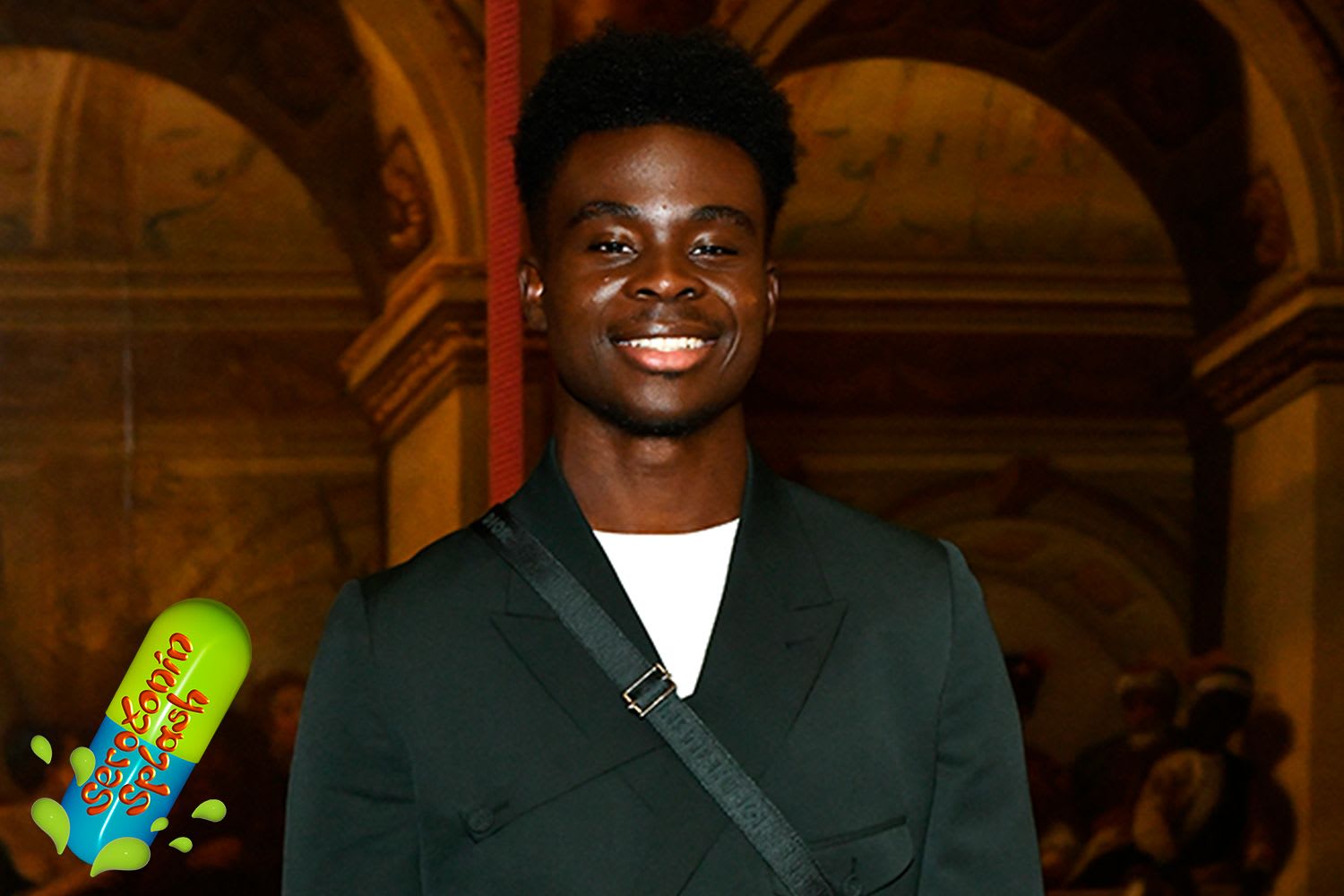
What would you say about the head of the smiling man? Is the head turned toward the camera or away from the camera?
toward the camera

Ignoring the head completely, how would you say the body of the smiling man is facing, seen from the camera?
toward the camera
